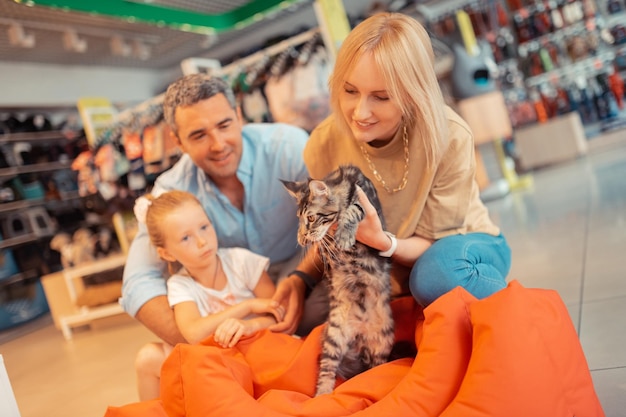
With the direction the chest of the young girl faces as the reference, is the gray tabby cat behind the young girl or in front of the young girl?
in front

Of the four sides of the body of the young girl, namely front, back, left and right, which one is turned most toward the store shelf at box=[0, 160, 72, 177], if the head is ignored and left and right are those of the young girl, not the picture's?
back

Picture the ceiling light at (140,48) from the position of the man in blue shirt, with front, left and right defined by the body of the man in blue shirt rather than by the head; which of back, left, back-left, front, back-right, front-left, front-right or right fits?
back

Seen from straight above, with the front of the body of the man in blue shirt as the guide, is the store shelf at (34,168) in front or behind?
behind

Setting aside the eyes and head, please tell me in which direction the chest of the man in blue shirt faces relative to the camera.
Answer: toward the camera

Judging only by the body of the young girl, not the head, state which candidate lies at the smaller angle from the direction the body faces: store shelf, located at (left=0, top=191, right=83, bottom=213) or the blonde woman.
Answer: the blonde woman

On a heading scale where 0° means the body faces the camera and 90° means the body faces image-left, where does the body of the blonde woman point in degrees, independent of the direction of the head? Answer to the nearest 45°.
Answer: approximately 45°

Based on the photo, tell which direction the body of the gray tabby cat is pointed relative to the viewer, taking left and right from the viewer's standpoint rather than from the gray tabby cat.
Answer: facing the viewer and to the left of the viewer

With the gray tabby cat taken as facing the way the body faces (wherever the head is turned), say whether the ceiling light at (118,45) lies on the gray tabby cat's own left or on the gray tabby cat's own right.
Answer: on the gray tabby cat's own right

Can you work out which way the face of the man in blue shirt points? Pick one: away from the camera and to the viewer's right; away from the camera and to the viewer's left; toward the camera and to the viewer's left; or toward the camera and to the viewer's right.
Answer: toward the camera and to the viewer's right

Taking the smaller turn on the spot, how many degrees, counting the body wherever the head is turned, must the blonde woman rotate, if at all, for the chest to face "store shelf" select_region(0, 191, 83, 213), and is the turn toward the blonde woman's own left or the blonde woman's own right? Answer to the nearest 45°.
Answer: approximately 90° to the blonde woman's own right
